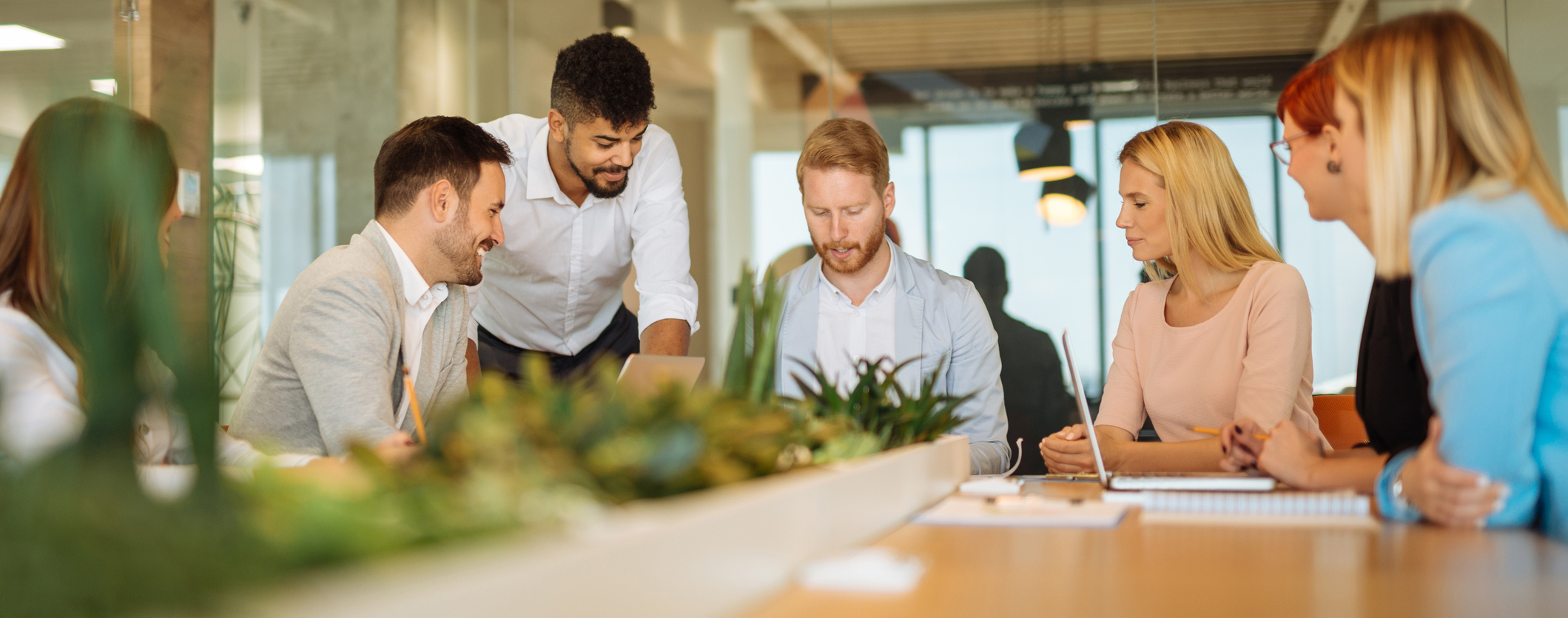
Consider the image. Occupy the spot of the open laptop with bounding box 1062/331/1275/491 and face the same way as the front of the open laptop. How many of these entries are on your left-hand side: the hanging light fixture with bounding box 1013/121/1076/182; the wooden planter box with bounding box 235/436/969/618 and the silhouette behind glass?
2

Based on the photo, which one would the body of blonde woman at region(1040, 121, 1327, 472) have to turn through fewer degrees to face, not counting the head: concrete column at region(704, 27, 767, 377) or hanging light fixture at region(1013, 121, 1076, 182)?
the concrete column

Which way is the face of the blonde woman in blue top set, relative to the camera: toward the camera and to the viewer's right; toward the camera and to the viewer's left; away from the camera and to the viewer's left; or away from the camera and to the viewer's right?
away from the camera and to the viewer's left

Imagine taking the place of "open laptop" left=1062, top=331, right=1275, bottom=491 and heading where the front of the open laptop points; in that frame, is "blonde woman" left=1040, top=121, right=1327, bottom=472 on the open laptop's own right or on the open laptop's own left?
on the open laptop's own left

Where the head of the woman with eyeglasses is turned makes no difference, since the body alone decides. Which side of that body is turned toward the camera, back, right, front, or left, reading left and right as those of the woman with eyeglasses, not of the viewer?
left

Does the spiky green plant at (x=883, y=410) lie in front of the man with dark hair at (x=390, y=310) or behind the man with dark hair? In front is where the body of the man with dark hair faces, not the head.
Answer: in front

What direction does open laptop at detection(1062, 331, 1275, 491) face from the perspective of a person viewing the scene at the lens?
facing to the right of the viewer

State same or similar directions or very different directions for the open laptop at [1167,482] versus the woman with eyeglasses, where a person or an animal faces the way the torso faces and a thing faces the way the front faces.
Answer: very different directions

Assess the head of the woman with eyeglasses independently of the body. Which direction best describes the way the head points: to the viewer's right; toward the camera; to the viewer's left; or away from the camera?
to the viewer's left

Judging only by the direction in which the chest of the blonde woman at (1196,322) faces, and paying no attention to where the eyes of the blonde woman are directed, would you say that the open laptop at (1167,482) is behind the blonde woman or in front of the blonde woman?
in front

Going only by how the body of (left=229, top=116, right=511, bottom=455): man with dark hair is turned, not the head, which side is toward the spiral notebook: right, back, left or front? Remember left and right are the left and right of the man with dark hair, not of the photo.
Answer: front

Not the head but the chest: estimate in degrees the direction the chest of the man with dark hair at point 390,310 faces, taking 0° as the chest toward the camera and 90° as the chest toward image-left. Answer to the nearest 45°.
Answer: approximately 315°

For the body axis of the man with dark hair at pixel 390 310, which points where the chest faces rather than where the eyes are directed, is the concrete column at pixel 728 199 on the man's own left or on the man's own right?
on the man's own left
